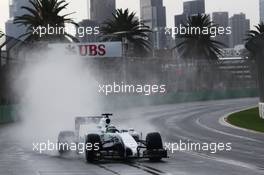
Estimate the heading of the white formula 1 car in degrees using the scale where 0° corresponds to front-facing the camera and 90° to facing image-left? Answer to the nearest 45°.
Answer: approximately 315°

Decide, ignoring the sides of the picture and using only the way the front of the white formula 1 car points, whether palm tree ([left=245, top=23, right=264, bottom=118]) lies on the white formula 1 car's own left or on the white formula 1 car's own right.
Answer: on the white formula 1 car's own left
